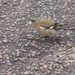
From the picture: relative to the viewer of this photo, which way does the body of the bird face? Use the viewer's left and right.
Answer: facing to the left of the viewer
